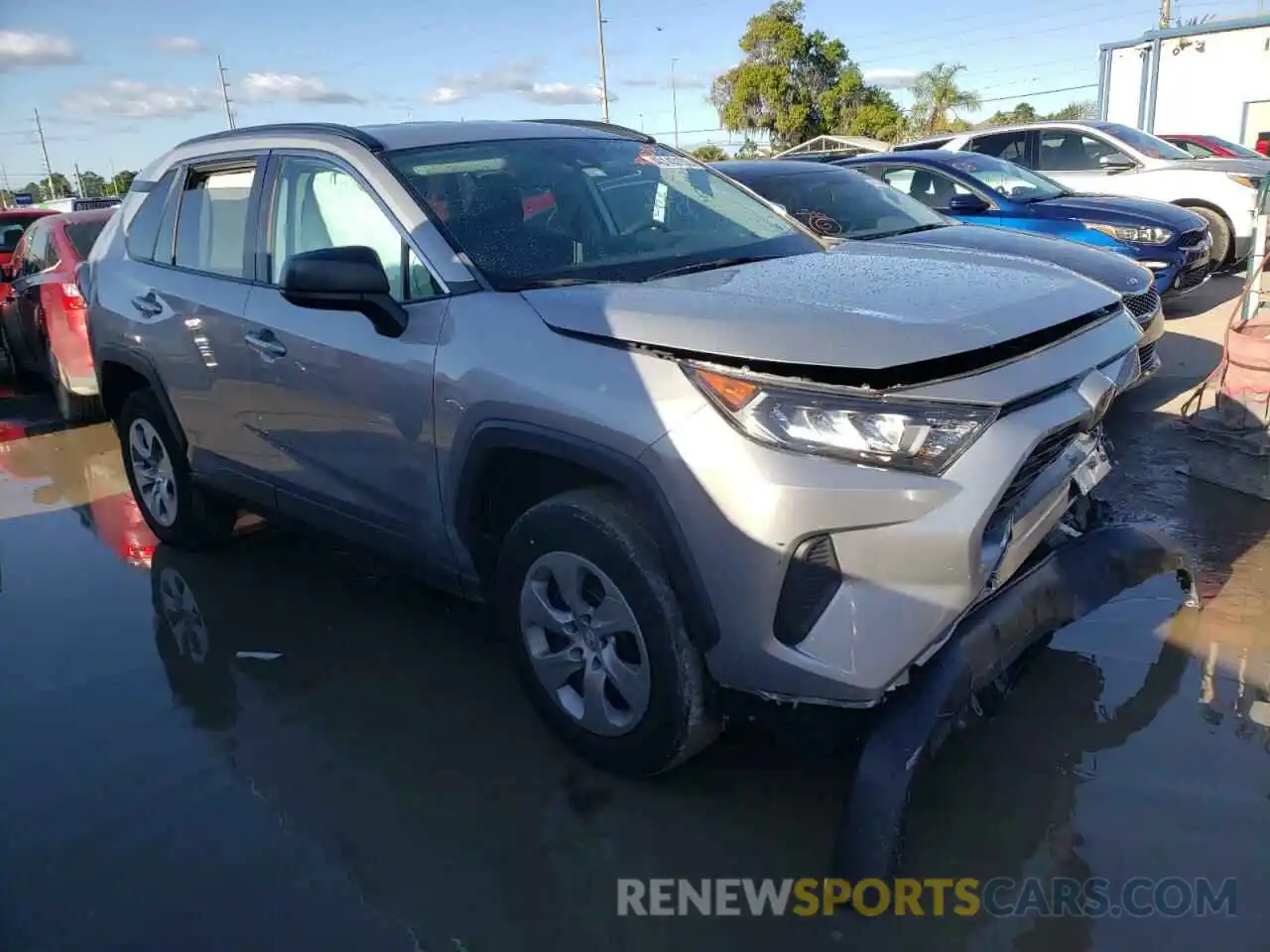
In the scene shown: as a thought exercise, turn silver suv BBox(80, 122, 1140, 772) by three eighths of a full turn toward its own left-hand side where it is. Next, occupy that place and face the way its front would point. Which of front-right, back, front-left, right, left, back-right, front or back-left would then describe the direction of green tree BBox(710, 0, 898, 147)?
front

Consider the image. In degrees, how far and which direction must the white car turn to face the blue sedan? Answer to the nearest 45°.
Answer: approximately 45° to its right

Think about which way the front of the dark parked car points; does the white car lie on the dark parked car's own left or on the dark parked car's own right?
on the dark parked car's own left

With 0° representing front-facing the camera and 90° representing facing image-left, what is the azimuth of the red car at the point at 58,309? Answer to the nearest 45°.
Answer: approximately 135°

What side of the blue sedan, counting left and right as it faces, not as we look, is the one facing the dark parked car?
right

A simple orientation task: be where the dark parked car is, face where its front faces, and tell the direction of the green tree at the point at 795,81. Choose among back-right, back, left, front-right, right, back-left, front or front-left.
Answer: back-left

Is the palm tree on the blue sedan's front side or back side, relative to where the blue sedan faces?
on the back side
